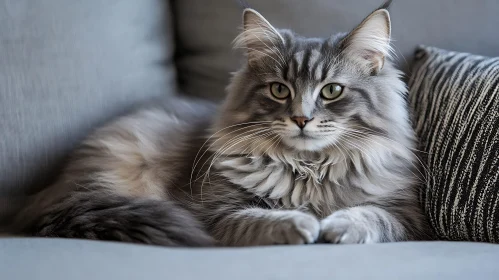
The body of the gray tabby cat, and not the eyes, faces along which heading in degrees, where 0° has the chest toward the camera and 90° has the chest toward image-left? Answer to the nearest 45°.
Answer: approximately 315°

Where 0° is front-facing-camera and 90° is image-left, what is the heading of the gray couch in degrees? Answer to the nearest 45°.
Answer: approximately 0°
